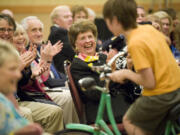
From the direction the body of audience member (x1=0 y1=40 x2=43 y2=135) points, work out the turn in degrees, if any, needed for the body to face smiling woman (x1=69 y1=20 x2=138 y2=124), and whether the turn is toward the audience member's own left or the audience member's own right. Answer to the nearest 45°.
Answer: approximately 45° to the audience member's own left

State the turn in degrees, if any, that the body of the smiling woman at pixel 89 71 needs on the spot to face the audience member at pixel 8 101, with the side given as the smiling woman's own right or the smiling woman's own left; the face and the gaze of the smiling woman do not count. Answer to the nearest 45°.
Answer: approximately 45° to the smiling woman's own right

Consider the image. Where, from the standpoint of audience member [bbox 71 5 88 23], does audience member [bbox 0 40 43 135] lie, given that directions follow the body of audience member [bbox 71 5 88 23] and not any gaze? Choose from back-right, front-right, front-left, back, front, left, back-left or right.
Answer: front-right

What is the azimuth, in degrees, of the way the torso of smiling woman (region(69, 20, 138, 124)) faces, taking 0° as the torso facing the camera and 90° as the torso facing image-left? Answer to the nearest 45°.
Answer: approximately 315°

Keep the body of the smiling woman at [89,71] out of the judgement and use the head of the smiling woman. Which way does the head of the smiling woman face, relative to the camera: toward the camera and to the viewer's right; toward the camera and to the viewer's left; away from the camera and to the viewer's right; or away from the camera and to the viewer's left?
toward the camera and to the viewer's right

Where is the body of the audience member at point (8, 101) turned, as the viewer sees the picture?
to the viewer's right

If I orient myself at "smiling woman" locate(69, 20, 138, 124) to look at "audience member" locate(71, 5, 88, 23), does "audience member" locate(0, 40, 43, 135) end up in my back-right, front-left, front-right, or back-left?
back-left

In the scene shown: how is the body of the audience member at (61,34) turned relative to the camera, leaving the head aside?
to the viewer's right

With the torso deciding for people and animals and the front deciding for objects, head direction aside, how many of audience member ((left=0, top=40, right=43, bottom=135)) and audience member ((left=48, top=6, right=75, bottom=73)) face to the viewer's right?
2
